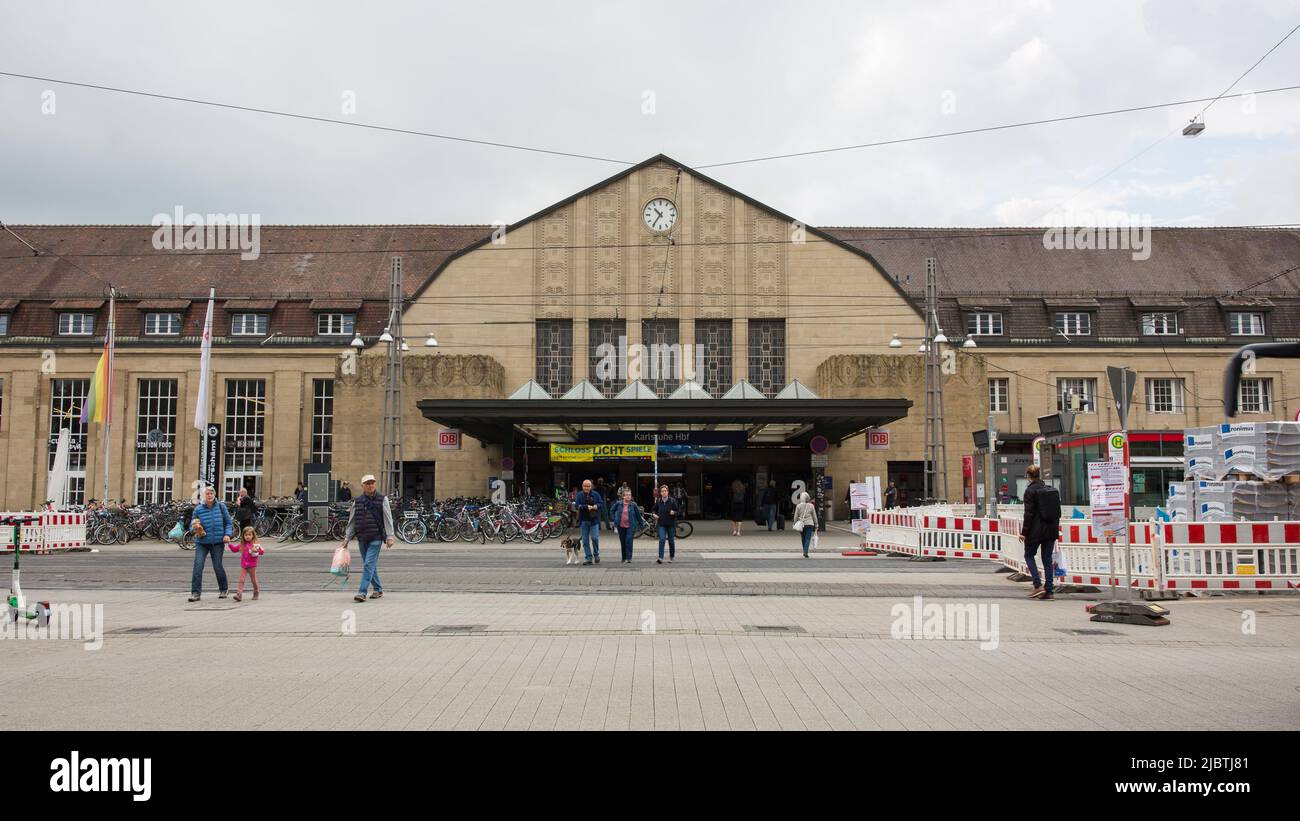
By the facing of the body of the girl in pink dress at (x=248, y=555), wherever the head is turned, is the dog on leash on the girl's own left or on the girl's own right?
on the girl's own left

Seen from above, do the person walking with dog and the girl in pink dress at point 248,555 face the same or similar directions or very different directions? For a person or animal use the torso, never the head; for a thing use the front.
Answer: same or similar directions

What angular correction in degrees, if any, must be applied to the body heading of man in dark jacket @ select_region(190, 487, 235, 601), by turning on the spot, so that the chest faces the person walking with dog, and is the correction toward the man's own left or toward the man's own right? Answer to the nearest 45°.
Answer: approximately 135° to the man's own left

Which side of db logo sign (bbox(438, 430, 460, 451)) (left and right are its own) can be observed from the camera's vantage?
front

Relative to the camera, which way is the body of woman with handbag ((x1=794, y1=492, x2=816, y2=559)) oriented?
away from the camera

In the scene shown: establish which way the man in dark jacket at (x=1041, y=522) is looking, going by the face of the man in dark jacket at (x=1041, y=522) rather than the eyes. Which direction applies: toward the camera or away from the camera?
away from the camera

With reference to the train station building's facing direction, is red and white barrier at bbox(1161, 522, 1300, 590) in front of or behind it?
in front

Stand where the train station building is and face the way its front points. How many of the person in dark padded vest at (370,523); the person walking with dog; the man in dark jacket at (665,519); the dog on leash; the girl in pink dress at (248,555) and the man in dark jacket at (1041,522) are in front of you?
6

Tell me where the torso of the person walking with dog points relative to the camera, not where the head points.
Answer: toward the camera

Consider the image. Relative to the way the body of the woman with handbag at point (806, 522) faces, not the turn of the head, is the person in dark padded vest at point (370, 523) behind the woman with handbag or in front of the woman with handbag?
behind

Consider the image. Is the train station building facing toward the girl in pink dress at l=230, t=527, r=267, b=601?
yes

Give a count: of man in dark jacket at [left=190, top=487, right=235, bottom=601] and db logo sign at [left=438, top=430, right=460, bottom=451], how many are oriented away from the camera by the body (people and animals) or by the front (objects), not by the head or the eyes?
0

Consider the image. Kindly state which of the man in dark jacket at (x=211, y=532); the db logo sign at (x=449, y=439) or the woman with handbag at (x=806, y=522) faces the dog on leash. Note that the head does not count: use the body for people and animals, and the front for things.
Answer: the db logo sign
